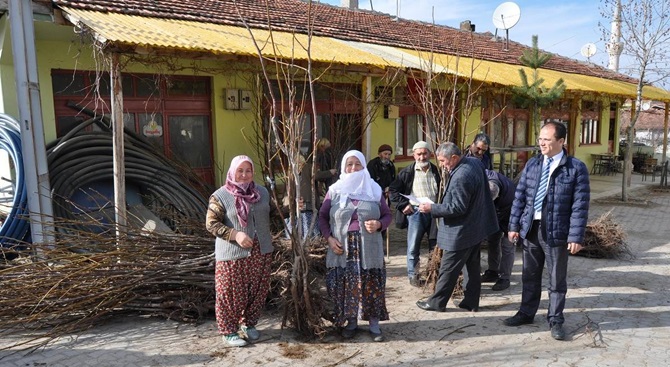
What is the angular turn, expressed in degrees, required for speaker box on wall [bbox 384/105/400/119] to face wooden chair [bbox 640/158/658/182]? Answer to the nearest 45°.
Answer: approximately 135° to its left

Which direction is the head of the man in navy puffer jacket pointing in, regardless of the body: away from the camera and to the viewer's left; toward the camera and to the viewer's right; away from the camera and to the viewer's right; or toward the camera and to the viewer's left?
toward the camera and to the viewer's left

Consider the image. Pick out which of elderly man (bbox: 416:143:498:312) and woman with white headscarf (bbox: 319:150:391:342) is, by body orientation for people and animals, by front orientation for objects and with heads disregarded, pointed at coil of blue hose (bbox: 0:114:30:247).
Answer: the elderly man

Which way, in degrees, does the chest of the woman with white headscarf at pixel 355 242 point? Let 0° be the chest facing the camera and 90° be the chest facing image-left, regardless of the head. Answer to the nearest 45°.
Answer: approximately 0°

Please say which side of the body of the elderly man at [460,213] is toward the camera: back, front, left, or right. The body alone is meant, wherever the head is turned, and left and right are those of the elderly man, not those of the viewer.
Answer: left

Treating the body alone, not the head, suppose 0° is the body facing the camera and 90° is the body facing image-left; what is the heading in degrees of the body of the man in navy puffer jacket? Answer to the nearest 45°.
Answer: approximately 45°

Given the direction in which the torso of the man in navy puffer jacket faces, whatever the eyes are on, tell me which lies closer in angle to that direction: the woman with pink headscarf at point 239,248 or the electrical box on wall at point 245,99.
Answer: the woman with pink headscarf

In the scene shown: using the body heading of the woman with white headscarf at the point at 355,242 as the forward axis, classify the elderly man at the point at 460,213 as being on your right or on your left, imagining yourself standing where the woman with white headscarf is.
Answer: on your left

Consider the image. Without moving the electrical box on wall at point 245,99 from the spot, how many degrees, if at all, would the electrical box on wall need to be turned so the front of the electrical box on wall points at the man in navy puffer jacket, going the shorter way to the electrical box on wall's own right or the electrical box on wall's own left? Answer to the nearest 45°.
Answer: approximately 45° to the electrical box on wall's own left

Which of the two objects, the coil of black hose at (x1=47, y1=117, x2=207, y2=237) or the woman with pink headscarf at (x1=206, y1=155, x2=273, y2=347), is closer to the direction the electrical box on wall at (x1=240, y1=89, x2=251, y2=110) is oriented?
the woman with pink headscarf

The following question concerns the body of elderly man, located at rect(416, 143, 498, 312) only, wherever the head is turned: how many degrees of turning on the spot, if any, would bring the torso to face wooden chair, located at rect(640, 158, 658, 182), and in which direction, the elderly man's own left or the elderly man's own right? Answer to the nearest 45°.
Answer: approximately 135° to the elderly man's own right

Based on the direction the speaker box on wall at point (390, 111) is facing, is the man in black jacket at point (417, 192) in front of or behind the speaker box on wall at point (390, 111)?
in front

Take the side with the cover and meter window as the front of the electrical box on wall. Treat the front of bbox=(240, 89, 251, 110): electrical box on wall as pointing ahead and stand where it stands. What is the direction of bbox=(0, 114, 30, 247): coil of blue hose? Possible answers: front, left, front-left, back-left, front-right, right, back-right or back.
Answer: front-right
